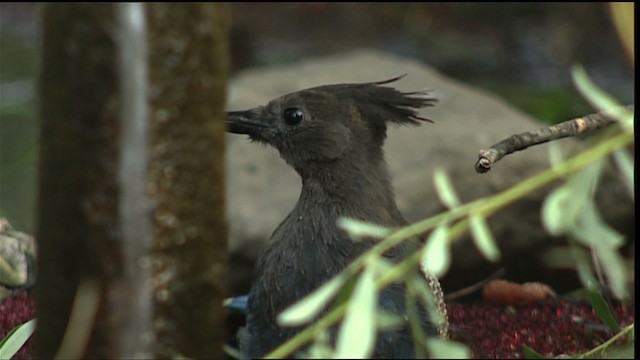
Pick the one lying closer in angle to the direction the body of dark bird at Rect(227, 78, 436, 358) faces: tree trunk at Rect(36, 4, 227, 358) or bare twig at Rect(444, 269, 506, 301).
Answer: the tree trunk

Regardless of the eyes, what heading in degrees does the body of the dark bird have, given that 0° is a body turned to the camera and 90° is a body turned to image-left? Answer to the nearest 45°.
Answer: approximately 90°

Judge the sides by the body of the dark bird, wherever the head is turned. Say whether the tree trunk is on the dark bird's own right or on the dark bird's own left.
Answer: on the dark bird's own left

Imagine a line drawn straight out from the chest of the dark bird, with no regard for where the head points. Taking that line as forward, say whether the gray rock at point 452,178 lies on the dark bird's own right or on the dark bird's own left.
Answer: on the dark bird's own right

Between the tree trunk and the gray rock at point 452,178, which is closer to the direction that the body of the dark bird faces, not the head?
the tree trunk
